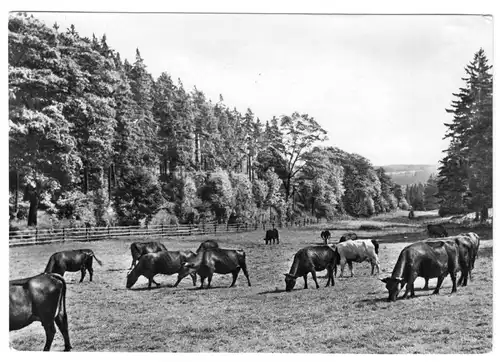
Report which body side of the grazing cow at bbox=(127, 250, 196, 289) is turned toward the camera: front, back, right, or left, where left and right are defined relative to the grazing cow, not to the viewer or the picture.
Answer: left

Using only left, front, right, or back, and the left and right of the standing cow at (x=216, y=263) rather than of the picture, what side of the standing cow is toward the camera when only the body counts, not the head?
left

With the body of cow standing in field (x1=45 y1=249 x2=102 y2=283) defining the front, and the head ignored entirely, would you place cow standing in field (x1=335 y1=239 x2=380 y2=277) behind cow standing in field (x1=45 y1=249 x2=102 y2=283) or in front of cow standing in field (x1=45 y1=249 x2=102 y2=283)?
behind

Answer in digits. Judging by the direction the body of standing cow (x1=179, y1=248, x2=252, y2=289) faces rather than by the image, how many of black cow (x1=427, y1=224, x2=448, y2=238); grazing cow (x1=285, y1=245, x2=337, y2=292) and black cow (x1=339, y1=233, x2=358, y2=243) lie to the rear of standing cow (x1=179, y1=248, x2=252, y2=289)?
3

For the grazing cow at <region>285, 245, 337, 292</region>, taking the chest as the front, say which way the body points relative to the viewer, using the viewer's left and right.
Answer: facing the viewer and to the left of the viewer

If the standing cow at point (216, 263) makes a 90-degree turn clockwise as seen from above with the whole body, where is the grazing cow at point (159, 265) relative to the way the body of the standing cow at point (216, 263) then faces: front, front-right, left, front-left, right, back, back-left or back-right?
left

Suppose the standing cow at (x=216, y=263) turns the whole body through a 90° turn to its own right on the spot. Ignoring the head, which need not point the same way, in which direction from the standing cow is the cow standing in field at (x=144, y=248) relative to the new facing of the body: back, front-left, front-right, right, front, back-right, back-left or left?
left

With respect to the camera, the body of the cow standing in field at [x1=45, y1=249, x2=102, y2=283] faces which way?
to the viewer's left

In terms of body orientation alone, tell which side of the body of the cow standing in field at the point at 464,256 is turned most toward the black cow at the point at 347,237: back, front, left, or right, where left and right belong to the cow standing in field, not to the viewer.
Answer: front

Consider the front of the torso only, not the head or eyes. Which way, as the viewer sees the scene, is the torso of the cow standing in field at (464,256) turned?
to the viewer's left
